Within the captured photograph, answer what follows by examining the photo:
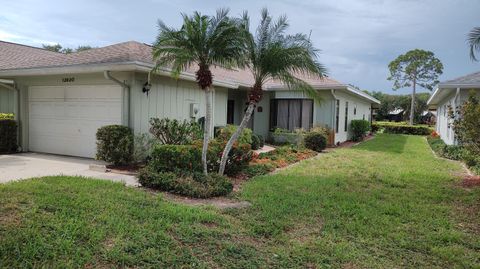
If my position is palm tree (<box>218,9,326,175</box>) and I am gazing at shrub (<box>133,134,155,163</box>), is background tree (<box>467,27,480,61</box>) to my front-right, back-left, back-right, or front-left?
back-right

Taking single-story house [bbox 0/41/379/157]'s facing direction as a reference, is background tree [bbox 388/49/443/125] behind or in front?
behind

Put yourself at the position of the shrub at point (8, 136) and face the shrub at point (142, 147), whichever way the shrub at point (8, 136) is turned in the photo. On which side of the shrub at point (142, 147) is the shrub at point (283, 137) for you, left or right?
left

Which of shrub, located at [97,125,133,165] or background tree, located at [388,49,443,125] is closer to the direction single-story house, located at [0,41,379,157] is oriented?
the shrub

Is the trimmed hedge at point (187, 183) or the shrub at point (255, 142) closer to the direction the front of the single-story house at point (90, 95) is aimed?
the trimmed hedge

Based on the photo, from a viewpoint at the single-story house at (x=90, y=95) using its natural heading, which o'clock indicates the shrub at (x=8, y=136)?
The shrub is roughly at 2 o'clock from the single-story house.

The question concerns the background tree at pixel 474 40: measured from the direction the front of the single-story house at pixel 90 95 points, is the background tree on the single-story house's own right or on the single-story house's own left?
on the single-story house's own left
